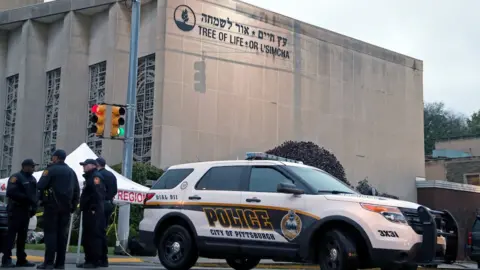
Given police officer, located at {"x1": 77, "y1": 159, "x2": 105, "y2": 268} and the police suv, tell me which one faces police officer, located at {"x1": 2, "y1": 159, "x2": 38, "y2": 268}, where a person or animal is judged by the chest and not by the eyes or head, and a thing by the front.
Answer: police officer, located at {"x1": 77, "y1": 159, "x2": 105, "y2": 268}

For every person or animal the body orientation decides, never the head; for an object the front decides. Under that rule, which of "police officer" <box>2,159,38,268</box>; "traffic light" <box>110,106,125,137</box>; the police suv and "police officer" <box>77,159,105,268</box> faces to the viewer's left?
"police officer" <box>77,159,105,268</box>

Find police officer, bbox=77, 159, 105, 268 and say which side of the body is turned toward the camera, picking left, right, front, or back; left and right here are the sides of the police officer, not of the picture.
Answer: left

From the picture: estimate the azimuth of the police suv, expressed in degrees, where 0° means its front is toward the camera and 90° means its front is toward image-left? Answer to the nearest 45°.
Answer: approximately 315°

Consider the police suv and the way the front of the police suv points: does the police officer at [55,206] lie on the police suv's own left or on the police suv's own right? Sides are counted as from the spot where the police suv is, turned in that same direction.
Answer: on the police suv's own right

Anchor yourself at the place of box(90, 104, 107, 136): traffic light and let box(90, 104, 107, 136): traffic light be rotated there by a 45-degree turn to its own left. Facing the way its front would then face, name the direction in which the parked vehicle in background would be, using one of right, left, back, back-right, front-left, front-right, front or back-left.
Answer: left

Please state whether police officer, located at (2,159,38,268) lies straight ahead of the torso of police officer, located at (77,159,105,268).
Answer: yes

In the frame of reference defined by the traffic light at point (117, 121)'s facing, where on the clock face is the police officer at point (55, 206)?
The police officer is roughly at 2 o'clock from the traffic light.

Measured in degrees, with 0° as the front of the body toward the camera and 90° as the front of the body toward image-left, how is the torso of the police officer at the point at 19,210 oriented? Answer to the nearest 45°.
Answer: approximately 315°

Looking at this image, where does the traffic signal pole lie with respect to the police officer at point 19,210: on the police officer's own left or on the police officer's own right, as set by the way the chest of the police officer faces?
on the police officer's own left

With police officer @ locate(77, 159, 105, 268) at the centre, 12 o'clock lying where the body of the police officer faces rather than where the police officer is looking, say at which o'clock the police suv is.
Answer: The police suv is roughly at 7 o'clock from the police officer.

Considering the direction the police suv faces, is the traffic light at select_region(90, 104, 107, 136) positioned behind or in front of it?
behind

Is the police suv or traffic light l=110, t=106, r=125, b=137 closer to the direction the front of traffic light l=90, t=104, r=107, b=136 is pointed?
the police suv
